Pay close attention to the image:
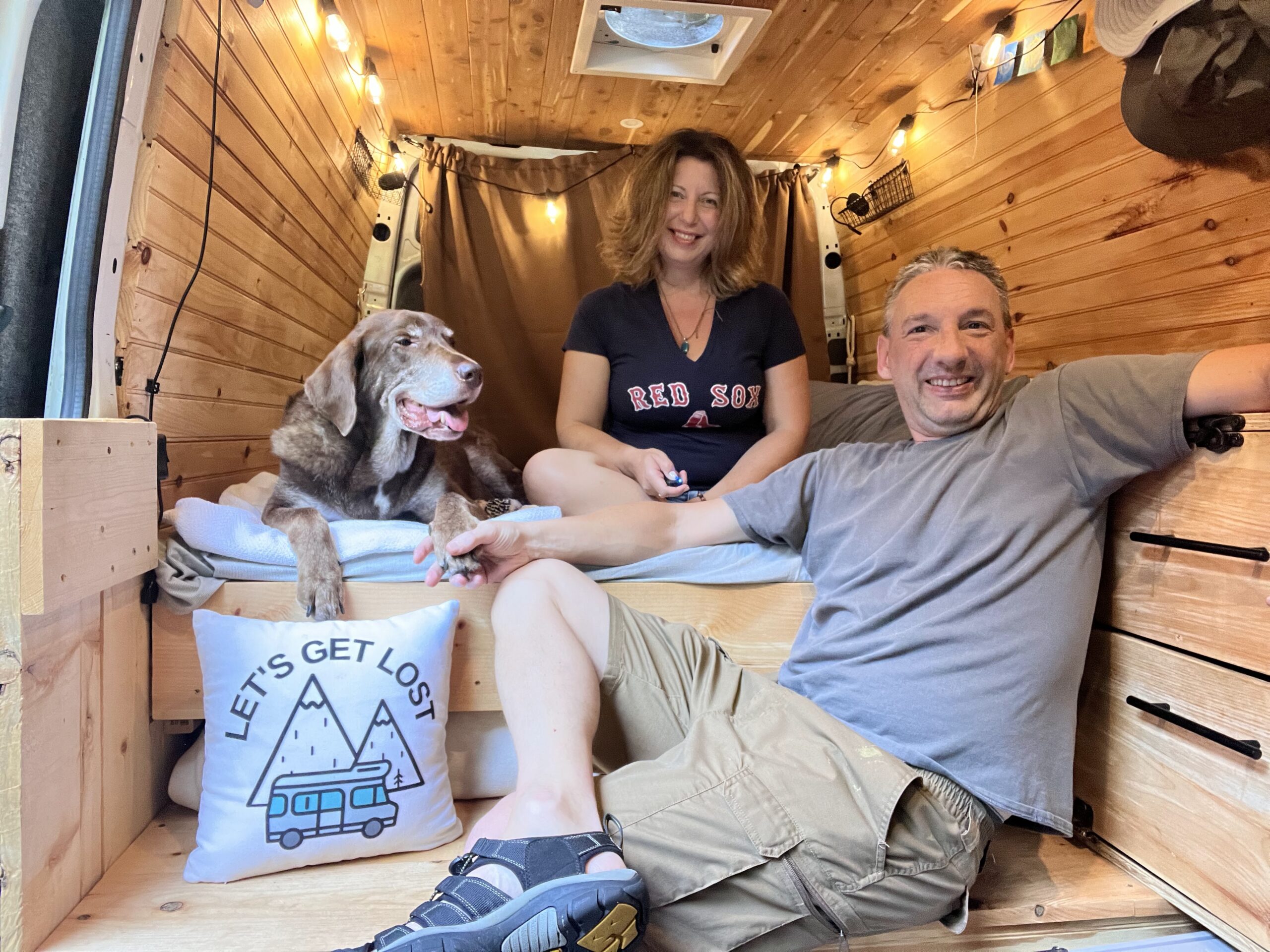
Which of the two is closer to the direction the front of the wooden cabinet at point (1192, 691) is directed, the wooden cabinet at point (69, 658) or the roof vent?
the wooden cabinet

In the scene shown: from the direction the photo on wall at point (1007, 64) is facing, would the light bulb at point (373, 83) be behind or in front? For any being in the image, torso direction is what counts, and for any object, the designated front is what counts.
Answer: in front

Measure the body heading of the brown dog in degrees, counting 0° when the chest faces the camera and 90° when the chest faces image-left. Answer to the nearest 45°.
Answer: approximately 0°

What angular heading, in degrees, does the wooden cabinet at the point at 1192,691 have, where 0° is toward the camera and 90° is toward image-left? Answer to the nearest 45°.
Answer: approximately 45°

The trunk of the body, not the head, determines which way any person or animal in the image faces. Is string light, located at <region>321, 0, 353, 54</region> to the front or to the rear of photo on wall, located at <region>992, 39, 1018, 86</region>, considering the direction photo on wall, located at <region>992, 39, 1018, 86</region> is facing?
to the front

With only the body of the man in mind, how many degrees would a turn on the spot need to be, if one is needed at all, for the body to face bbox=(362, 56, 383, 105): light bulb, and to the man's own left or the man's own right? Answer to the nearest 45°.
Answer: approximately 90° to the man's own right

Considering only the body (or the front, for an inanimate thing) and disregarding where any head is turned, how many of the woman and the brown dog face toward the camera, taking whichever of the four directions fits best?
2

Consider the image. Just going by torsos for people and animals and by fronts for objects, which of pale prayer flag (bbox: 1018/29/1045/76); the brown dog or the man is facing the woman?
the pale prayer flag

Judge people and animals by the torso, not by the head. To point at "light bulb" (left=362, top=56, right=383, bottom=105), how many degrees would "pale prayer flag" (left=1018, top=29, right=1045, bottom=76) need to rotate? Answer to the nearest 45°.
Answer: approximately 45° to its right
